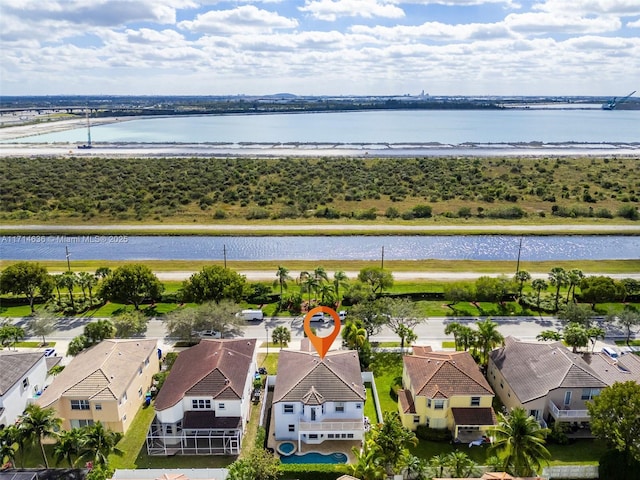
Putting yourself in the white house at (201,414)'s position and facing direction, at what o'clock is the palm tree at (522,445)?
The palm tree is roughly at 4 o'clock from the white house.

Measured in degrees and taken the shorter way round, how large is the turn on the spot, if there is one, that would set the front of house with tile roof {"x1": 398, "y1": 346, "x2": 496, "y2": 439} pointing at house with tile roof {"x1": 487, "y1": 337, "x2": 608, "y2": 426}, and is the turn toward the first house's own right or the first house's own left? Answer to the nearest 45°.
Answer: approximately 45° to the first house's own right

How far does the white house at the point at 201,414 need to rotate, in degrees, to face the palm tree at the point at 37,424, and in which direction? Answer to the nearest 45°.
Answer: approximately 90° to its left

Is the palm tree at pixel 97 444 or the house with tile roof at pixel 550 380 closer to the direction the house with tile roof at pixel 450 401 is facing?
the house with tile roof

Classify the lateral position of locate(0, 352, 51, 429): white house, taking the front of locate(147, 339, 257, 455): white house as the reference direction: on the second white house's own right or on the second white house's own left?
on the second white house's own left

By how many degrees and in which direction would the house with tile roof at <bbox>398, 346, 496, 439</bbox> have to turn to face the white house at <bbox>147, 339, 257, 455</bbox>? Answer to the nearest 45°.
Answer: approximately 90° to its left

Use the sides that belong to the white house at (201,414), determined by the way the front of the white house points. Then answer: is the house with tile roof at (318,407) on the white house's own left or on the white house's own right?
on the white house's own right

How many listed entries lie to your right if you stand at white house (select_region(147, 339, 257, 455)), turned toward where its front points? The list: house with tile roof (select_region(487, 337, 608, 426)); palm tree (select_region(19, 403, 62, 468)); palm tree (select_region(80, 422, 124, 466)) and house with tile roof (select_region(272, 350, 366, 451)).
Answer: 2

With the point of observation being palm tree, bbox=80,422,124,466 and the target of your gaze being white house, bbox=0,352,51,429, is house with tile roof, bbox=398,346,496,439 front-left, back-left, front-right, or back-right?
back-right

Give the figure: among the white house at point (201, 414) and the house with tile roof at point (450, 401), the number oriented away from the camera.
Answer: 2

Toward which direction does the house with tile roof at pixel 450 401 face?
away from the camera

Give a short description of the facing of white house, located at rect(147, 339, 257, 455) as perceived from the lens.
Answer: facing away from the viewer

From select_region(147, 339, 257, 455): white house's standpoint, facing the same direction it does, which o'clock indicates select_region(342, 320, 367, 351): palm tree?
The palm tree is roughly at 2 o'clock from the white house.
